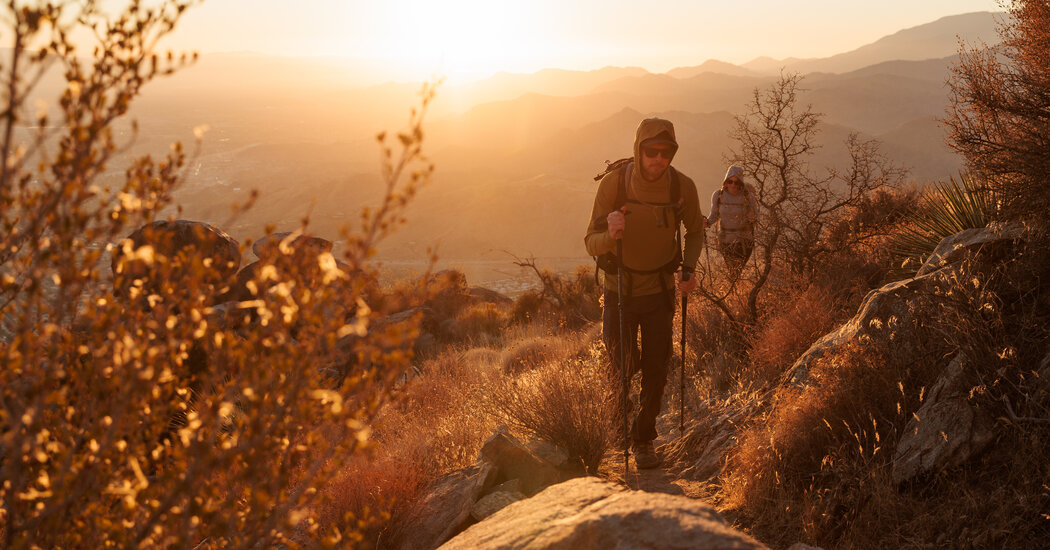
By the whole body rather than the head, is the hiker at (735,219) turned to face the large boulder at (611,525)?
yes

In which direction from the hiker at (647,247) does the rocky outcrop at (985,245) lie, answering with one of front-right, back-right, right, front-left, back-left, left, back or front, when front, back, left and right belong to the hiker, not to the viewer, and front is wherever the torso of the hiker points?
left

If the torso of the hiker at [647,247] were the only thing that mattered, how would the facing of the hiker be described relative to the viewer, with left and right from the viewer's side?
facing the viewer

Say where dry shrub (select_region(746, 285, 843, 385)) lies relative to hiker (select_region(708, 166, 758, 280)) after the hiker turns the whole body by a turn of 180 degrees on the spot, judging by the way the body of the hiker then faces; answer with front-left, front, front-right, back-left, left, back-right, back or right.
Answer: back

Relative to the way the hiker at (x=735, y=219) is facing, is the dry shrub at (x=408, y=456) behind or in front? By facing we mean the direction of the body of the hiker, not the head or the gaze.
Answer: in front

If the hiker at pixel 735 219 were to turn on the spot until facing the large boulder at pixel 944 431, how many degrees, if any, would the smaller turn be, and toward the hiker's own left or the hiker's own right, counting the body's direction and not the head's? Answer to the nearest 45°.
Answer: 0° — they already face it

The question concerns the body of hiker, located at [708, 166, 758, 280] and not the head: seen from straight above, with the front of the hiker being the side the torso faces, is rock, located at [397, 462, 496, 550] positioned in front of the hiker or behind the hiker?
in front

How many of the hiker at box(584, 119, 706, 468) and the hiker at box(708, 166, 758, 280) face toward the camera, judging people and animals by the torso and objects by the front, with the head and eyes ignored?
2

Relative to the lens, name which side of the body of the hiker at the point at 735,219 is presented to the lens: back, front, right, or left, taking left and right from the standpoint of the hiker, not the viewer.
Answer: front

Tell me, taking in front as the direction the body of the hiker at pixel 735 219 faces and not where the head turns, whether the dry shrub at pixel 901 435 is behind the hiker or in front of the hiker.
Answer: in front

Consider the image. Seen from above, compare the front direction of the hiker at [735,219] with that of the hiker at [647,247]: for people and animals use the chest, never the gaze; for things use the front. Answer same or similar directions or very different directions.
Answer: same or similar directions

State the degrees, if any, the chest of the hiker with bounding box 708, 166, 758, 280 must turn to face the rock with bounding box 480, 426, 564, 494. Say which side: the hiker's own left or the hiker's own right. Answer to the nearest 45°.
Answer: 0° — they already face it

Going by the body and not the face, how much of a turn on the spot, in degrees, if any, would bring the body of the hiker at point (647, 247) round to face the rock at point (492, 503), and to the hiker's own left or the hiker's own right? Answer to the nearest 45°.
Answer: approximately 45° to the hiker's own right
